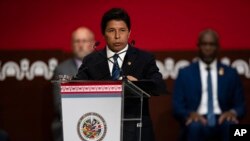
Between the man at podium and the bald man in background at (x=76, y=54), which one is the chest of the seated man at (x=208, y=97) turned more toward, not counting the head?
the man at podium

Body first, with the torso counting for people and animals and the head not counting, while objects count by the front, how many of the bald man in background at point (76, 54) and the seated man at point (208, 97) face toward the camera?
2

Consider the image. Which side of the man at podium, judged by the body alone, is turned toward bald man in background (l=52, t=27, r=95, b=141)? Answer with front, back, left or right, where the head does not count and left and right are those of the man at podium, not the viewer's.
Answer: back

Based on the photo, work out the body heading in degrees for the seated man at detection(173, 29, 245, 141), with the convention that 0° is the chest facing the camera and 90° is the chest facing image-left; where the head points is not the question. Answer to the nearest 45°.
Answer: approximately 0°

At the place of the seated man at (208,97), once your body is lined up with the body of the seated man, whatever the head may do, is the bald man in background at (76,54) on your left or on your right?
on your right
